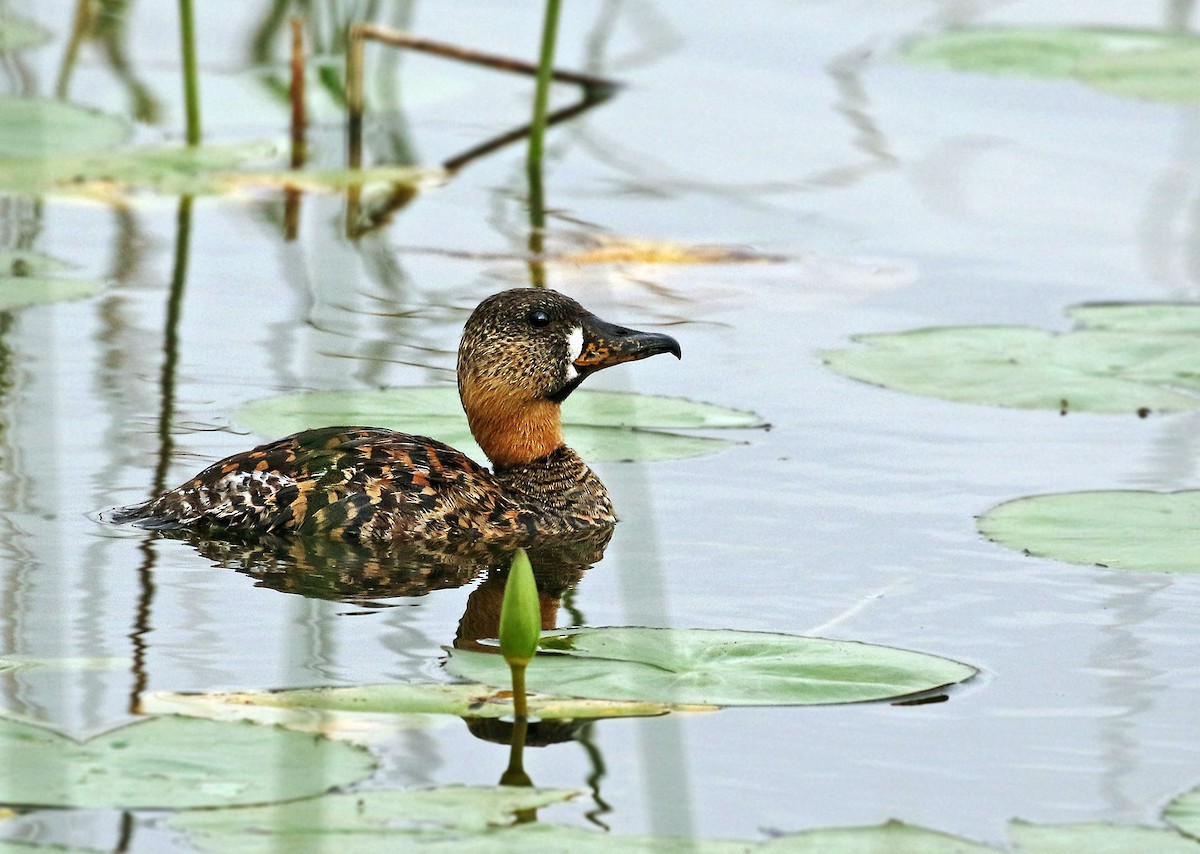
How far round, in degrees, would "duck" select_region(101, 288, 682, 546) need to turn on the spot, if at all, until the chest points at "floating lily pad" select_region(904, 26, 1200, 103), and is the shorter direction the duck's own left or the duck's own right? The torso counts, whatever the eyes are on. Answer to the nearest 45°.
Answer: approximately 45° to the duck's own left

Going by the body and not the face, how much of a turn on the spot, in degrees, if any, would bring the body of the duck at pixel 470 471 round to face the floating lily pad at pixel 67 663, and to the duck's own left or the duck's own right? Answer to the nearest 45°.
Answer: approximately 135° to the duck's own right

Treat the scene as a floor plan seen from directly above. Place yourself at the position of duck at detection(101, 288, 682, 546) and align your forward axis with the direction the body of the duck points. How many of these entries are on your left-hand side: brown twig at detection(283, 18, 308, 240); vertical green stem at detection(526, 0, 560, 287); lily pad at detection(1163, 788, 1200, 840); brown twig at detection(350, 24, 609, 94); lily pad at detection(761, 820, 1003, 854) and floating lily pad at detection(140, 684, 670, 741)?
3

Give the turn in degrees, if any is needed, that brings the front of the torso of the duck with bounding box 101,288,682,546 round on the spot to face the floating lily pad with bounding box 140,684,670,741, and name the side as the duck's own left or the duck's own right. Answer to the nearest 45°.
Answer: approximately 90° to the duck's own right

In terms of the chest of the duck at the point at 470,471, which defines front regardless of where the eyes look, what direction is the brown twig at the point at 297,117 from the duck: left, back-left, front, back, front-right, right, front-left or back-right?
left

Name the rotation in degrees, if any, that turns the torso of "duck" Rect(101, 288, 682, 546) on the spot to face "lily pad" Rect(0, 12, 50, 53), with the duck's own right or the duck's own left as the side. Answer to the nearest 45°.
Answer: approximately 90° to the duck's own left

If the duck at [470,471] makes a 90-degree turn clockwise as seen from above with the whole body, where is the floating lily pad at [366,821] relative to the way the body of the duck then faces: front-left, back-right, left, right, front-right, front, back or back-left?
front

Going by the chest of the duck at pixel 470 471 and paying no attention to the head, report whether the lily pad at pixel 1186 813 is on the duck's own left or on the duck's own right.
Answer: on the duck's own right

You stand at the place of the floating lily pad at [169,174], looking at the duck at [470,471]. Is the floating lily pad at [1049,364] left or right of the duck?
left

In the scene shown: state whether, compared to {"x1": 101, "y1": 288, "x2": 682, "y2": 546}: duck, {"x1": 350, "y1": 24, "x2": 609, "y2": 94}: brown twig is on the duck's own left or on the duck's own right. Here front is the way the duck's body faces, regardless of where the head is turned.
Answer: on the duck's own left

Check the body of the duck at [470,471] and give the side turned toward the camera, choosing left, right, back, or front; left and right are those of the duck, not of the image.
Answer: right

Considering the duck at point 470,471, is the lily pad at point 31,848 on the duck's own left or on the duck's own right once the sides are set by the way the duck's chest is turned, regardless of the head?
on the duck's own right

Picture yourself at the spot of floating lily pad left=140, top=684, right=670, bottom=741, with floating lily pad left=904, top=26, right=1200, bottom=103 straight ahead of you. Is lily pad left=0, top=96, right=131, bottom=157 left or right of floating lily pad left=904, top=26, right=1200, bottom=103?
left

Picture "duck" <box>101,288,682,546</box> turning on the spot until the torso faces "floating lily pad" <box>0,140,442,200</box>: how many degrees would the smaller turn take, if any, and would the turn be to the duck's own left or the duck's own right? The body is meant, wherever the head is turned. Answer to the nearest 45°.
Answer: approximately 90° to the duck's own left

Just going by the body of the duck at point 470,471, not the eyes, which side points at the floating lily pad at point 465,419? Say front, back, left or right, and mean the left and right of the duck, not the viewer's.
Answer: left

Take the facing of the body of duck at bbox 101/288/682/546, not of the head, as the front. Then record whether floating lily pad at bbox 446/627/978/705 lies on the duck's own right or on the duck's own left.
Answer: on the duck's own right

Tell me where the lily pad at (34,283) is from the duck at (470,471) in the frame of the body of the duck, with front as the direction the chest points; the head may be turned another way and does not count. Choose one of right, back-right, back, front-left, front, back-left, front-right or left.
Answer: back-left

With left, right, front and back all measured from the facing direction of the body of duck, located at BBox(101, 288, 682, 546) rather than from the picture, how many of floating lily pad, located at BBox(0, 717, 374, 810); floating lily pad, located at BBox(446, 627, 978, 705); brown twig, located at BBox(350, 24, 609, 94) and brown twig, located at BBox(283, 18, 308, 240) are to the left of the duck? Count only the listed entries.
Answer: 2
